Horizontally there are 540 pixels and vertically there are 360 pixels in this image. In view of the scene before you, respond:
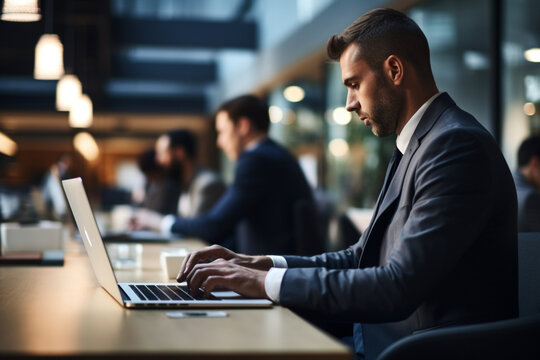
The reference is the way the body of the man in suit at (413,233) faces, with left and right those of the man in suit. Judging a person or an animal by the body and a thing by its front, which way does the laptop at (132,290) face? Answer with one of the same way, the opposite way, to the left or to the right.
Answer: the opposite way

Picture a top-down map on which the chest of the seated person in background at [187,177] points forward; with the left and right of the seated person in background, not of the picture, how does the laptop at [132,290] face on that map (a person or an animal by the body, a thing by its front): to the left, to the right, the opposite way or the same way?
the opposite way

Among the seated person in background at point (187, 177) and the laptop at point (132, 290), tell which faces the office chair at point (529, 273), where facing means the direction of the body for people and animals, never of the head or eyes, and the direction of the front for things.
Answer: the laptop

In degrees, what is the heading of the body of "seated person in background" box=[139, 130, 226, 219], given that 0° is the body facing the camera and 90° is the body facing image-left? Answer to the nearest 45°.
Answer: approximately 90°

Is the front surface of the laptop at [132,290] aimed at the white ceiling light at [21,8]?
no

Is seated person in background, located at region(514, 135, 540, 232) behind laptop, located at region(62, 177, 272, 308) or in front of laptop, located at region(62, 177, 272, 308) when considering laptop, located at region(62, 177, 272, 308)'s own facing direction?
in front

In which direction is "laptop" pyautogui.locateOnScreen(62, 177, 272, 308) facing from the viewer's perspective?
to the viewer's right

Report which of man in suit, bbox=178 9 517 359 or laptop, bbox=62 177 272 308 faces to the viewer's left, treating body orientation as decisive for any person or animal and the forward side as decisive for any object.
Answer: the man in suit

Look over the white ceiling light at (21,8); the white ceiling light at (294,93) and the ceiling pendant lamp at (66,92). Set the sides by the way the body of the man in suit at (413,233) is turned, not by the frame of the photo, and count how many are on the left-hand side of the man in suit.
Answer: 0

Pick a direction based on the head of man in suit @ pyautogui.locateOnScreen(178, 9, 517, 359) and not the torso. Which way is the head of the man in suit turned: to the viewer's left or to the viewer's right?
to the viewer's left

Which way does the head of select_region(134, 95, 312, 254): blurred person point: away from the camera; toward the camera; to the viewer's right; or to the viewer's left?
to the viewer's left

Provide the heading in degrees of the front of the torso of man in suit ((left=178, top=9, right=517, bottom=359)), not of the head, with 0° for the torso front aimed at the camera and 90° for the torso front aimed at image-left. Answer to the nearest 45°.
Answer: approximately 90°

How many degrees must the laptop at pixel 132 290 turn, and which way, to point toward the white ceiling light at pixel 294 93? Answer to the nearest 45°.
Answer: approximately 90° to its left

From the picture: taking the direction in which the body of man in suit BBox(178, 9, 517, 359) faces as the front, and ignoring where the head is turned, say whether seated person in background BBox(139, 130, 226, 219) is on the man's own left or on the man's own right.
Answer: on the man's own right

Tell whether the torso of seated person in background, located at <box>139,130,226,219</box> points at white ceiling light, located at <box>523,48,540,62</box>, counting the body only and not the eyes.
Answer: no
